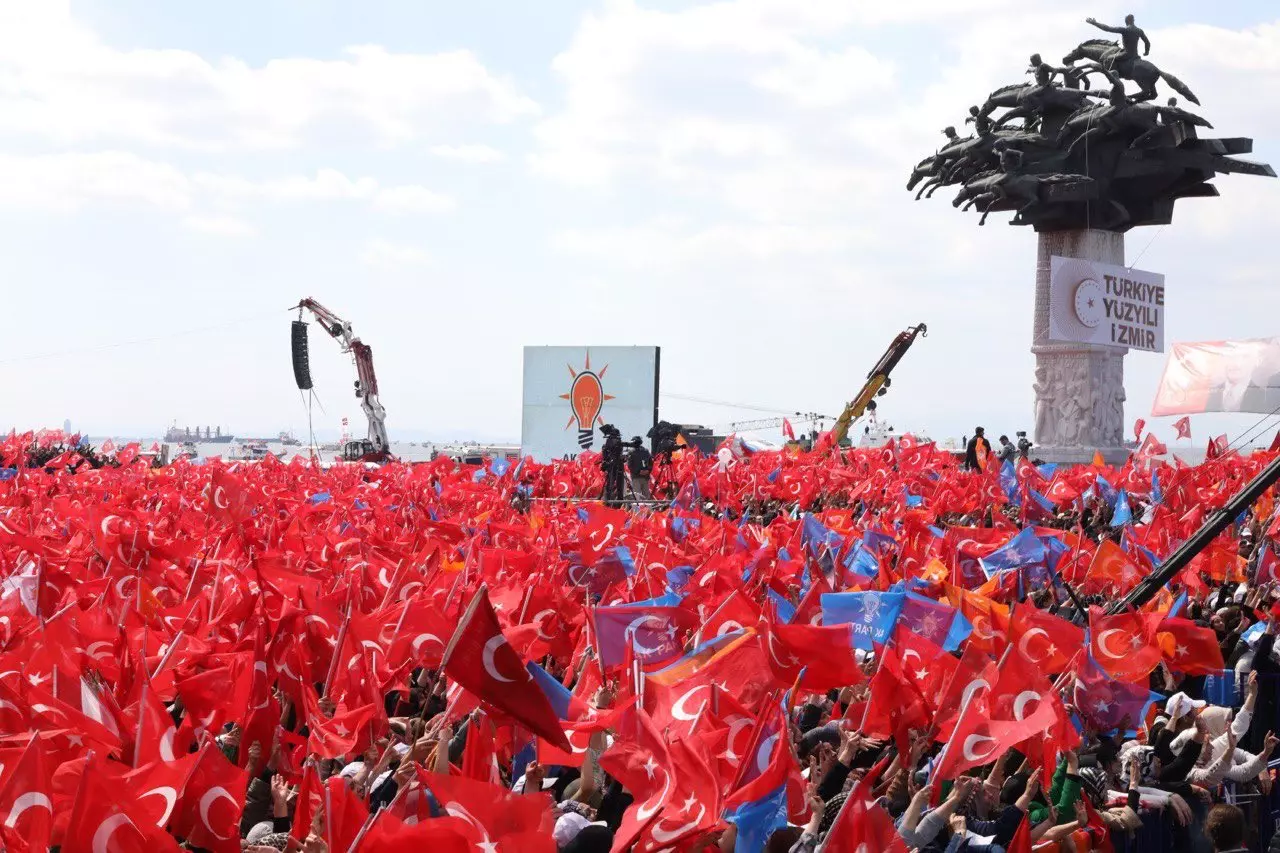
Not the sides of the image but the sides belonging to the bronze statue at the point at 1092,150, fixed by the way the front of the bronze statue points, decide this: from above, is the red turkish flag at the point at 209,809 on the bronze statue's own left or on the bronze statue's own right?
on the bronze statue's own left

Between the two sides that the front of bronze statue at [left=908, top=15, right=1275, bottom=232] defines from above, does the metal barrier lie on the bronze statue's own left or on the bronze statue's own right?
on the bronze statue's own left

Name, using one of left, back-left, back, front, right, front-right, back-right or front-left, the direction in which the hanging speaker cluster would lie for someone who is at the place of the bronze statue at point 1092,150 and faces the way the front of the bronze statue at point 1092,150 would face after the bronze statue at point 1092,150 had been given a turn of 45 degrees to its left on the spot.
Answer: front-right

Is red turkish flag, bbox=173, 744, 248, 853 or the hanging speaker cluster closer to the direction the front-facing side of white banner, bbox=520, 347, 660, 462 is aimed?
the red turkish flag

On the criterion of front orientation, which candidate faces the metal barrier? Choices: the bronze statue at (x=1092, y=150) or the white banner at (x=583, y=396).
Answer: the white banner

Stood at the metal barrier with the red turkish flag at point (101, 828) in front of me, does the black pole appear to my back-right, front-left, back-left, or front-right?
back-right

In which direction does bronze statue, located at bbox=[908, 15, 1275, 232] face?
to the viewer's left

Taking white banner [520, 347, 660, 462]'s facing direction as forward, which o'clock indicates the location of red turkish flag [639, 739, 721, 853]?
The red turkish flag is roughly at 12 o'clock from the white banner.

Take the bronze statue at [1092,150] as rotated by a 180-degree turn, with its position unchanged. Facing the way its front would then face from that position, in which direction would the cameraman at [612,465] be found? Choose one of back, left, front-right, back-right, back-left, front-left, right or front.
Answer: back-right

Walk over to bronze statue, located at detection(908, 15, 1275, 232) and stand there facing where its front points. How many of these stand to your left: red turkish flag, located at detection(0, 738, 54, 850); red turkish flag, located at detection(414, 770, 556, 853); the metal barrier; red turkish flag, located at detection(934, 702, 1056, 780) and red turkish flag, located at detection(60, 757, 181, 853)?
5

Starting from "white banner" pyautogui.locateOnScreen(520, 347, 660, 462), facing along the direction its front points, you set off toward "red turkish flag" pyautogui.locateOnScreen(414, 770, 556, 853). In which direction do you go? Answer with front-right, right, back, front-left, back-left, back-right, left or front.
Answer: front

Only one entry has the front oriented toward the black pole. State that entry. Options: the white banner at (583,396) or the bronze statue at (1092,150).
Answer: the white banner

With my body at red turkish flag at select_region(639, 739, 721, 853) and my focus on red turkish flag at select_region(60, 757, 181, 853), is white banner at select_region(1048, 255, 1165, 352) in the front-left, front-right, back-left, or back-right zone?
back-right

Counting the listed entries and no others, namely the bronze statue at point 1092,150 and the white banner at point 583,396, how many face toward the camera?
1

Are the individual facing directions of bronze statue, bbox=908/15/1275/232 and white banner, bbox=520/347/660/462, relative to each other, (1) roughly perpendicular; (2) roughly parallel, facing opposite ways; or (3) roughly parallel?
roughly perpendicular

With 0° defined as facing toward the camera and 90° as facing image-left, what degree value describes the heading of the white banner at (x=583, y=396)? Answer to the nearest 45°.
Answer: approximately 0°

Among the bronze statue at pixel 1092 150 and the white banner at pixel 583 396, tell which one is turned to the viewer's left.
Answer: the bronze statue
